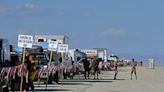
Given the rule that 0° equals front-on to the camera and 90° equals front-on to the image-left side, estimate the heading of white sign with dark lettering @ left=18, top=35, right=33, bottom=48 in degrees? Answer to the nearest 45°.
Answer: approximately 0°
